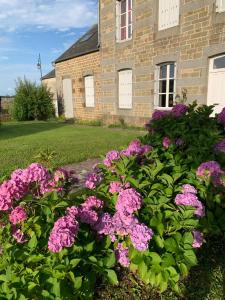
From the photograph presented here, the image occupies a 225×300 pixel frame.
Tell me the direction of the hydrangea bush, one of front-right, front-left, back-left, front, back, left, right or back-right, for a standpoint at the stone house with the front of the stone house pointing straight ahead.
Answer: front-left

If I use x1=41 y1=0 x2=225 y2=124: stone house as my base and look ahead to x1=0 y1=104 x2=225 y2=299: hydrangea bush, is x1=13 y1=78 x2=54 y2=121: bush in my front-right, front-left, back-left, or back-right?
back-right

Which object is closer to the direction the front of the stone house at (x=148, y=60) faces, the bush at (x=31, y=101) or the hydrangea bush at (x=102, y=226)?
the hydrangea bush

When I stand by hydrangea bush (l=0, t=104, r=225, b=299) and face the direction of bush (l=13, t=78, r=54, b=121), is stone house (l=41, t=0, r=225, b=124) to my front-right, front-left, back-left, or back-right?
front-right

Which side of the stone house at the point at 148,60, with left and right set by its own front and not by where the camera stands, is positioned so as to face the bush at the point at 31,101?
right

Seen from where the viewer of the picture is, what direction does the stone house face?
facing the viewer and to the left of the viewer

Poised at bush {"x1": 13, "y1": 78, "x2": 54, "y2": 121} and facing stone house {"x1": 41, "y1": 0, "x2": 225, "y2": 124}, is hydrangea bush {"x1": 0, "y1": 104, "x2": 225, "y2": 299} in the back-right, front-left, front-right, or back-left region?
front-right
